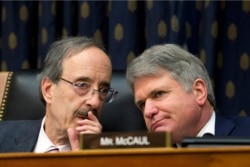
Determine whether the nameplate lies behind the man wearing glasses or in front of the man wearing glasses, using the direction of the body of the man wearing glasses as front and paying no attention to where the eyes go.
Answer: in front

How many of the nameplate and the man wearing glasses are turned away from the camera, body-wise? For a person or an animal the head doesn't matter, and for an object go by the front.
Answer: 0

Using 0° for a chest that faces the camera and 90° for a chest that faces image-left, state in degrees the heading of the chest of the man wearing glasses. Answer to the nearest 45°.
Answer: approximately 315°

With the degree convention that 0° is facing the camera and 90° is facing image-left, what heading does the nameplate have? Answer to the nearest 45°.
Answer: approximately 0°
